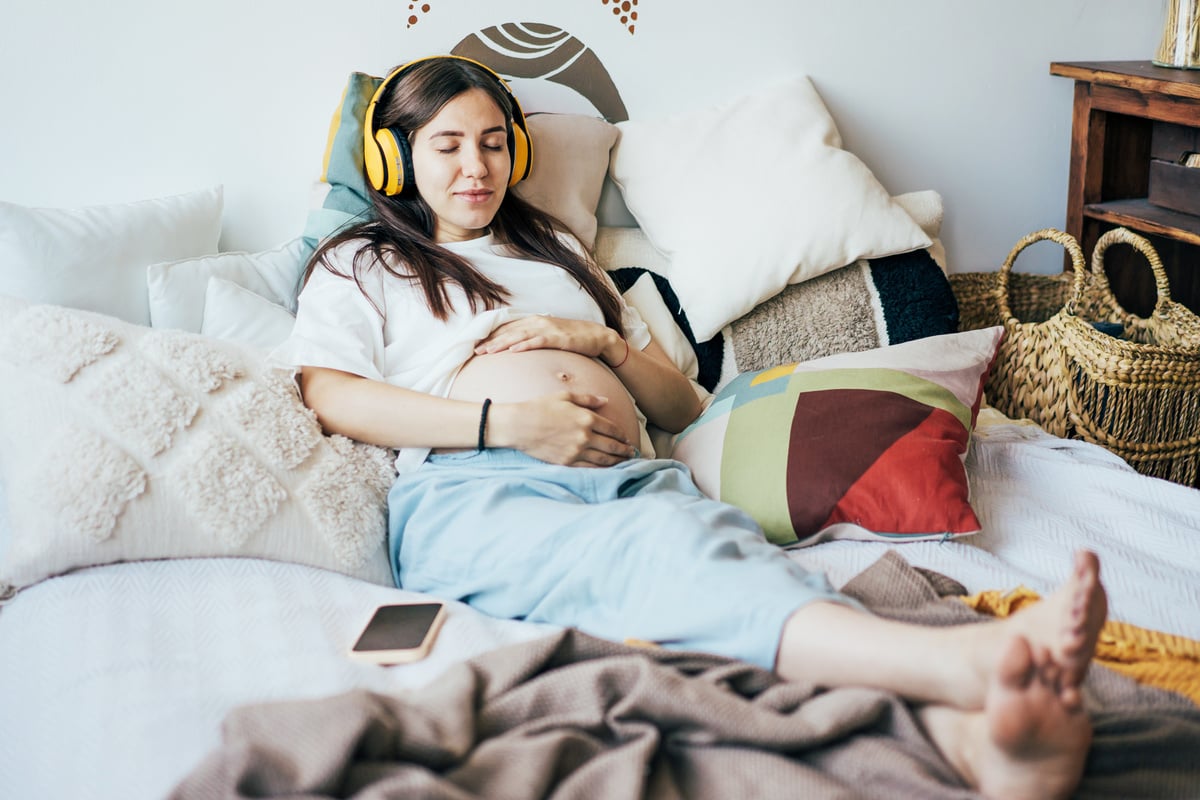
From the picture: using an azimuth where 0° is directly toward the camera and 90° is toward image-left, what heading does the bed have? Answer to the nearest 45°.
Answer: approximately 315°

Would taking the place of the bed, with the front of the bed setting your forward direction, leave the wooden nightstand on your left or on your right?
on your left

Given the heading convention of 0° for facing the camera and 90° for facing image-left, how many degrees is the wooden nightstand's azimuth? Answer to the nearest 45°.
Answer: approximately 45°
